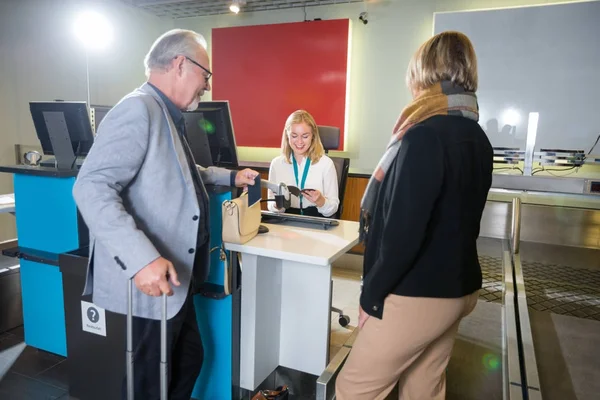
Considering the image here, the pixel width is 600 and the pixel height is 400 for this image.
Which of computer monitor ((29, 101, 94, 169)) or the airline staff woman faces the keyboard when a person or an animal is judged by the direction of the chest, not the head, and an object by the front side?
the airline staff woman

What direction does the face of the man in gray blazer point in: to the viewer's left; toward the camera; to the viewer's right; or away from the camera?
to the viewer's right

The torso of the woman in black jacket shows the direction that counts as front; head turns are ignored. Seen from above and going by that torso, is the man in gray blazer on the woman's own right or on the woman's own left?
on the woman's own left

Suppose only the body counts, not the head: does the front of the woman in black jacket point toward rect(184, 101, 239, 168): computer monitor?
yes

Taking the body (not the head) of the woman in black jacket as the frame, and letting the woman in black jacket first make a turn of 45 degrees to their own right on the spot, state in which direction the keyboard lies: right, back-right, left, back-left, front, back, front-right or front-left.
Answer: front-left

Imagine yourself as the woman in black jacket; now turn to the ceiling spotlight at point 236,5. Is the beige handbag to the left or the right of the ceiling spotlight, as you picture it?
left

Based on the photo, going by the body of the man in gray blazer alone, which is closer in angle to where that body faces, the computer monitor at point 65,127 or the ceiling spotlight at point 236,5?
the ceiling spotlight

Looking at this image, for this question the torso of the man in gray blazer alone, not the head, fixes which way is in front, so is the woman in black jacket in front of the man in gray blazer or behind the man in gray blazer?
in front

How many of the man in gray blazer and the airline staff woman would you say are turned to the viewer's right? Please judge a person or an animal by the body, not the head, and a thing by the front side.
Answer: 1

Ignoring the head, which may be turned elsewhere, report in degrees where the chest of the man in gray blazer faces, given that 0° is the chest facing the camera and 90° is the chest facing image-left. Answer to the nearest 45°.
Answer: approximately 270°

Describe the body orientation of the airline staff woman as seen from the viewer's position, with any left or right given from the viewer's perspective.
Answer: facing the viewer

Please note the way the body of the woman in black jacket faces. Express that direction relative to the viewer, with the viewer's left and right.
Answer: facing away from the viewer and to the left of the viewer

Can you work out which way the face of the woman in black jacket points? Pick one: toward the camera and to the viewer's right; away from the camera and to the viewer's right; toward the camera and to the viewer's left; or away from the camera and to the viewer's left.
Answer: away from the camera and to the viewer's left
